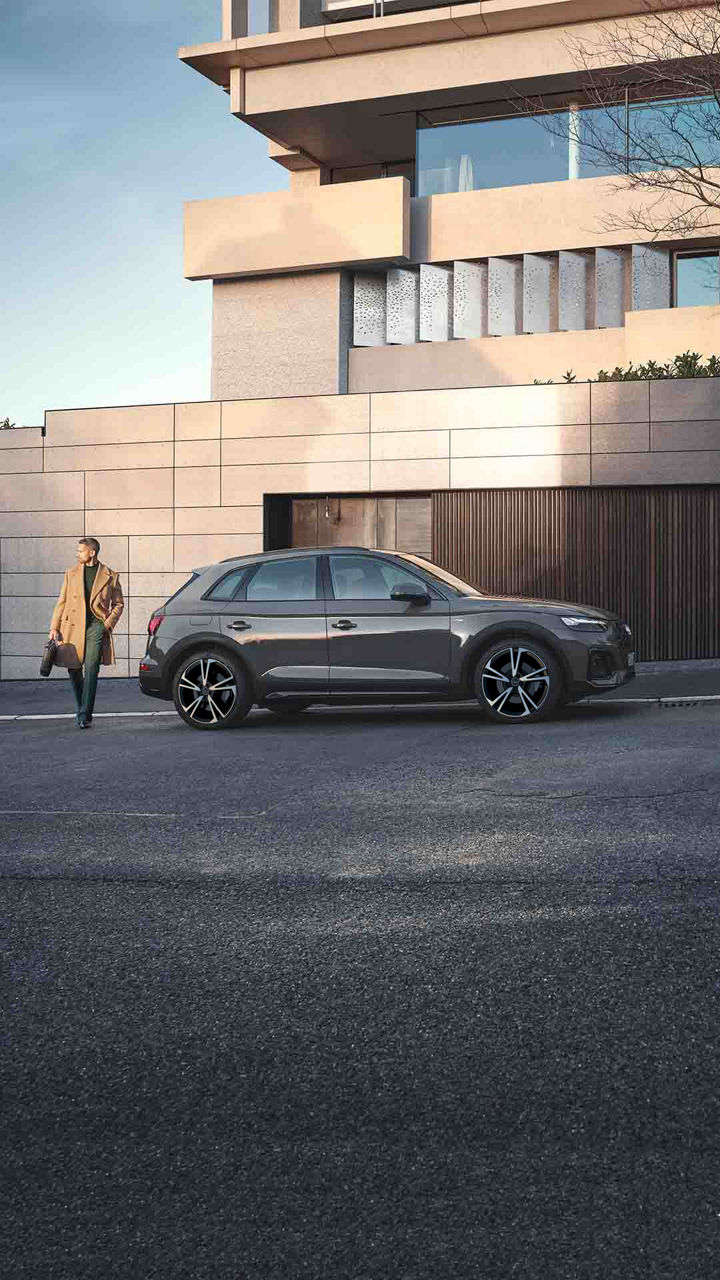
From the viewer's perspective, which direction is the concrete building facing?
toward the camera

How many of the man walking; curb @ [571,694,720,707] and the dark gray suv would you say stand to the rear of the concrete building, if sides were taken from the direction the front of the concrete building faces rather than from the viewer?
0

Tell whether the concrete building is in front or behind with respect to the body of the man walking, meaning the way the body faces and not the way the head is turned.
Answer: behind

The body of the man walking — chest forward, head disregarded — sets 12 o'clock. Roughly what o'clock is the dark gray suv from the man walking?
The dark gray suv is roughly at 10 o'clock from the man walking.

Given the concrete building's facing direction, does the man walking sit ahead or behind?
ahead

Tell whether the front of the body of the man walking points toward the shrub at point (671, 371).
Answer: no

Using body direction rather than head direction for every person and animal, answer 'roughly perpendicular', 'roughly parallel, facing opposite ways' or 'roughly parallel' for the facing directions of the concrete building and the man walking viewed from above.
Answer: roughly parallel

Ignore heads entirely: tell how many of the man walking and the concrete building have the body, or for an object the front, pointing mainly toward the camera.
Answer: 2

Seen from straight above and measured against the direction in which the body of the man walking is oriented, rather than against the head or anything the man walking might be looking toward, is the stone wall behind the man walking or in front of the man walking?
behind

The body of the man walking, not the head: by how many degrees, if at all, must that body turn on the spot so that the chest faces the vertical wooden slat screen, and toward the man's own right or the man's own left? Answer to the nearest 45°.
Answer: approximately 135° to the man's own left

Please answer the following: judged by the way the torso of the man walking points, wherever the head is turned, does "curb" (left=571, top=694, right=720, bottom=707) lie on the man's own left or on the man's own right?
on the man's own left
